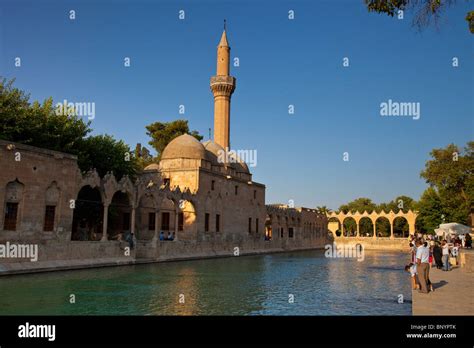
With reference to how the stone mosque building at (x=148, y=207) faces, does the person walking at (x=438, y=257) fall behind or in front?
in front

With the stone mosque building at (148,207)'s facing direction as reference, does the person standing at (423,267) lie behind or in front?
in front

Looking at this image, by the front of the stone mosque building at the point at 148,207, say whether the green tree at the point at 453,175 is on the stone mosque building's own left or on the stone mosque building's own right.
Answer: on the stone mosque building's own left

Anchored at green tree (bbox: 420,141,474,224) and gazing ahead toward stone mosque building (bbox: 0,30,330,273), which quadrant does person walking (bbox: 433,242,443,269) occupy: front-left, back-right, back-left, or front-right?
front-left

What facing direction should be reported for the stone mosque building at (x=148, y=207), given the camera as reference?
facing the viewer and to the right of the viewer

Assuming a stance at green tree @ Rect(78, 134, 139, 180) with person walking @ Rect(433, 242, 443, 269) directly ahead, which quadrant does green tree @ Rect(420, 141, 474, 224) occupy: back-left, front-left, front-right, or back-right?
front-left
